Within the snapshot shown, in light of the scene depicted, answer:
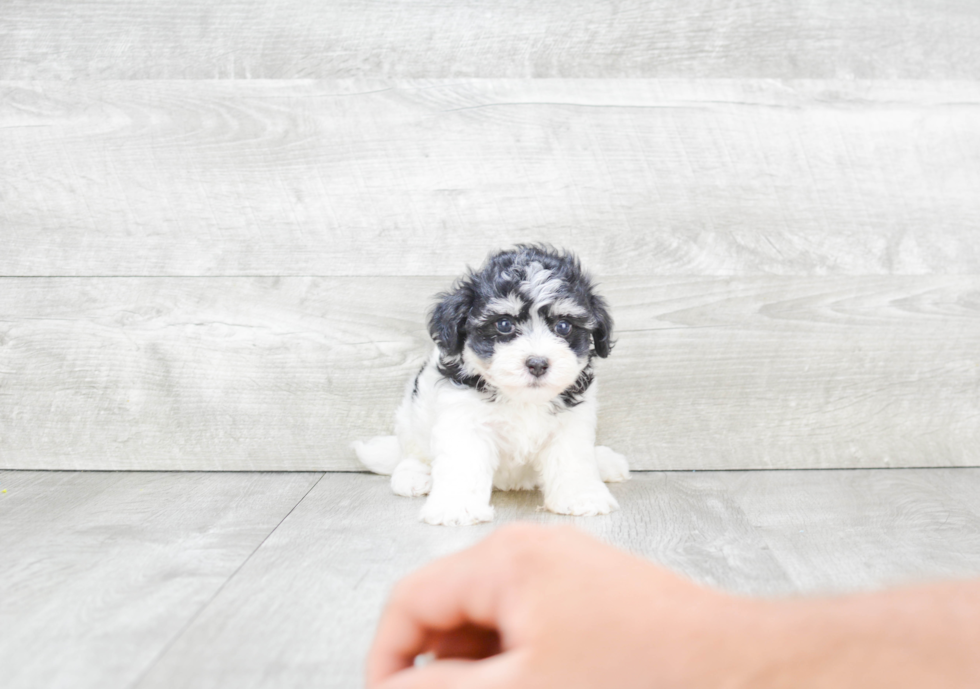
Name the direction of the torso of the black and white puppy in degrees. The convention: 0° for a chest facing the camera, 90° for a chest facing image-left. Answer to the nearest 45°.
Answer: approximately 0°
